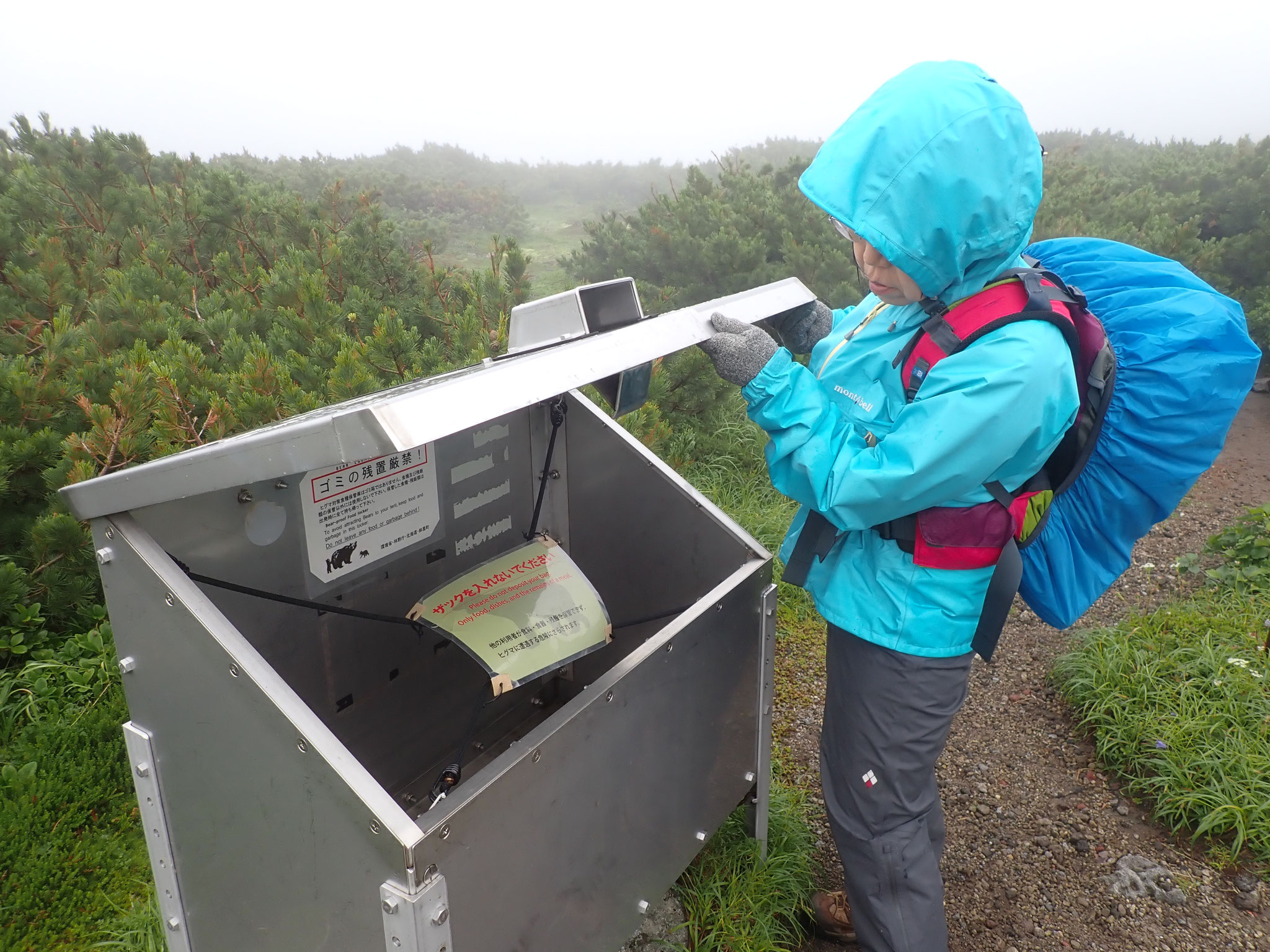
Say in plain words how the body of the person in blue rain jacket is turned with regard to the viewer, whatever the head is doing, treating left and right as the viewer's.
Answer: facing to the left of the viewer

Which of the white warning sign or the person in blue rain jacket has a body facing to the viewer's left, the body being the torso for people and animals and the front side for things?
the person in blue rain jacket

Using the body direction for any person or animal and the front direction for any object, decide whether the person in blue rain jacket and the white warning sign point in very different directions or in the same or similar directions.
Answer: very different directions

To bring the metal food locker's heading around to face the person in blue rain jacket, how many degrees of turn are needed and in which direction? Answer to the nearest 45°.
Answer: approximately 45° to its left

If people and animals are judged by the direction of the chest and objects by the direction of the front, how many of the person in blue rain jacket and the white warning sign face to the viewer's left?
1

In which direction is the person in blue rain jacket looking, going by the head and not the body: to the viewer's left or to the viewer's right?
to the viewer's left

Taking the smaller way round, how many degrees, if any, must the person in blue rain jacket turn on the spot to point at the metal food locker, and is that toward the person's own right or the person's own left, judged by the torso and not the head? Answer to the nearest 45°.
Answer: approximately 45° to the person's own left

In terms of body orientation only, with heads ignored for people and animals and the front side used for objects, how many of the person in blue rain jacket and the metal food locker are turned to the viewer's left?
1

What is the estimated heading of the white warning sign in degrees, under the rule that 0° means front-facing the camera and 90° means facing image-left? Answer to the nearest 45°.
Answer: approximately 315°

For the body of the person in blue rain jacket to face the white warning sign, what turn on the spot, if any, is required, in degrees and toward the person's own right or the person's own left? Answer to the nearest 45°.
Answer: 0° — they already face it

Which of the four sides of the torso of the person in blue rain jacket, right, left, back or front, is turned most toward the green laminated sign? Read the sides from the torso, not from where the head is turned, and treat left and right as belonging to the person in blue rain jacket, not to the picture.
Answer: front
